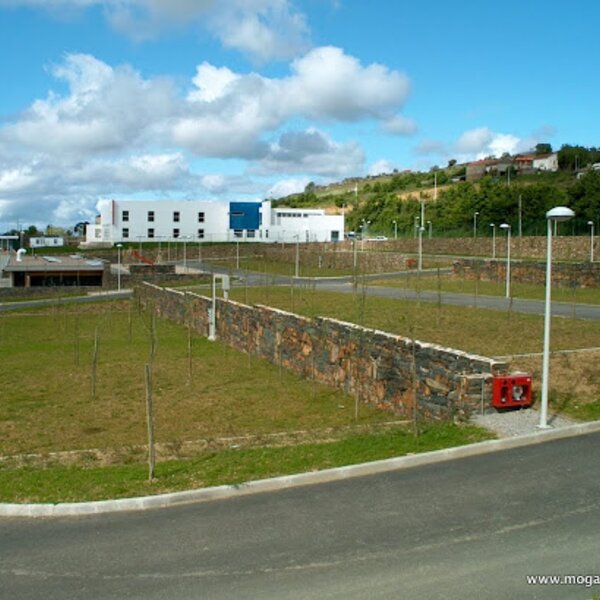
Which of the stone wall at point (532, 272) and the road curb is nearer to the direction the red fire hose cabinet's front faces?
the road curb

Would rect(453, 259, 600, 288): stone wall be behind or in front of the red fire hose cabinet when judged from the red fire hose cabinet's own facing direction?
behind

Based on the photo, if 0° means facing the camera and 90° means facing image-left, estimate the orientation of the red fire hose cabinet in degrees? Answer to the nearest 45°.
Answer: approximately 0°

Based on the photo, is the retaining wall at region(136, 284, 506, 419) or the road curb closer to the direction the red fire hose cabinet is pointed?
the road curb
